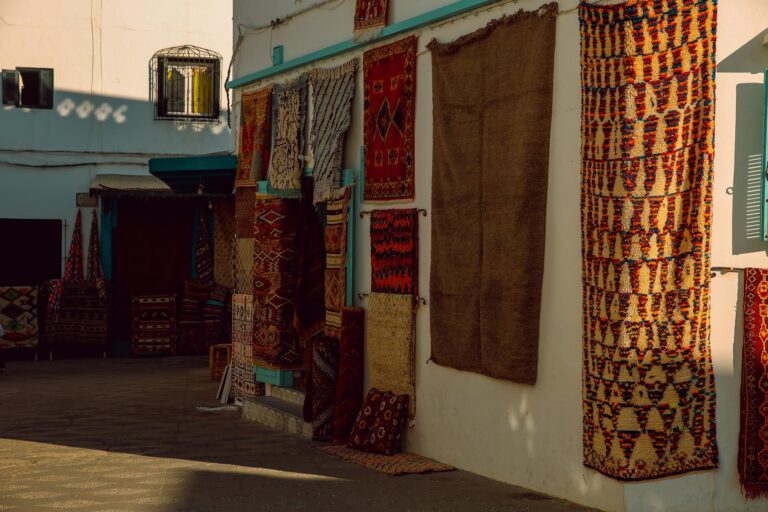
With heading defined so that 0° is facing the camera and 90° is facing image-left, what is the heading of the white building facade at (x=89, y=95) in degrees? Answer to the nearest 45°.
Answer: approximately 0°

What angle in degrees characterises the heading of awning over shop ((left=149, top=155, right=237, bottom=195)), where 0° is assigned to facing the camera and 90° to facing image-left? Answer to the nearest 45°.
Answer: approximately 0°

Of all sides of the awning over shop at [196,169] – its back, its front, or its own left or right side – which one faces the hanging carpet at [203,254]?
back

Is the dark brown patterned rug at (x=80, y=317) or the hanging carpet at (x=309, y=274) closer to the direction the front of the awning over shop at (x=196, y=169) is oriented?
the hanging carpet

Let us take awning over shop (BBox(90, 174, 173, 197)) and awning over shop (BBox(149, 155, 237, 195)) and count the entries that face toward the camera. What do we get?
2

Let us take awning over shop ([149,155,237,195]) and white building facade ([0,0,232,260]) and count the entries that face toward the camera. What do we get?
2
